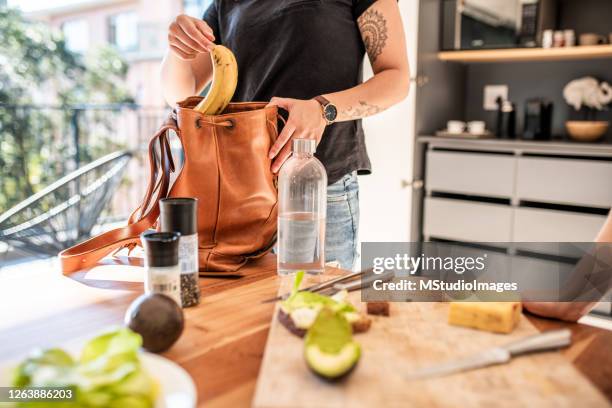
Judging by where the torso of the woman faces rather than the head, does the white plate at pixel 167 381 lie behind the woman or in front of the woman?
in front

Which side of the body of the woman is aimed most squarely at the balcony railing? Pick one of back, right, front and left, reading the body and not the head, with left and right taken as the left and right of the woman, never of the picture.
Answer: right

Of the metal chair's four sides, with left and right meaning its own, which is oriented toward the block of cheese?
left

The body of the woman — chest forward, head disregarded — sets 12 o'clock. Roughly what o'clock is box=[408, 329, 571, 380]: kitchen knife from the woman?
The kitchen knife is roughly at 10 o'clock from the woman.

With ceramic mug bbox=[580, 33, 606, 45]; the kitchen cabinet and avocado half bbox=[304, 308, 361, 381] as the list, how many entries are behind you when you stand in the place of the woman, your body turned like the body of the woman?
2

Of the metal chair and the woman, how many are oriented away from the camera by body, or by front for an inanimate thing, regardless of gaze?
0

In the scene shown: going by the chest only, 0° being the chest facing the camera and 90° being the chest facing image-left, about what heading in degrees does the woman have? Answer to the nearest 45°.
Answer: approximately 45°
